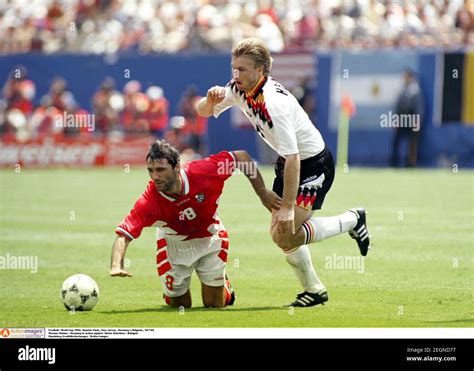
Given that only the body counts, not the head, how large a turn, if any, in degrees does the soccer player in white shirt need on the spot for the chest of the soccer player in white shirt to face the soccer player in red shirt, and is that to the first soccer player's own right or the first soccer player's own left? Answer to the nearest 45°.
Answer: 0° — they already face them

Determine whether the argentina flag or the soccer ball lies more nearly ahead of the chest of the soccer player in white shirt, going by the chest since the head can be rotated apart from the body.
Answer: the soccer ball

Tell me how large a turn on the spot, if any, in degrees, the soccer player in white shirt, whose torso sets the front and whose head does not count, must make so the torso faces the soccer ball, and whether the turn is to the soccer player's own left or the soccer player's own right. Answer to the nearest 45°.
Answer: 0° — they already face it

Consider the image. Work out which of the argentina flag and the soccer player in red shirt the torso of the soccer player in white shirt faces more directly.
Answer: the soccer player in red shirt
